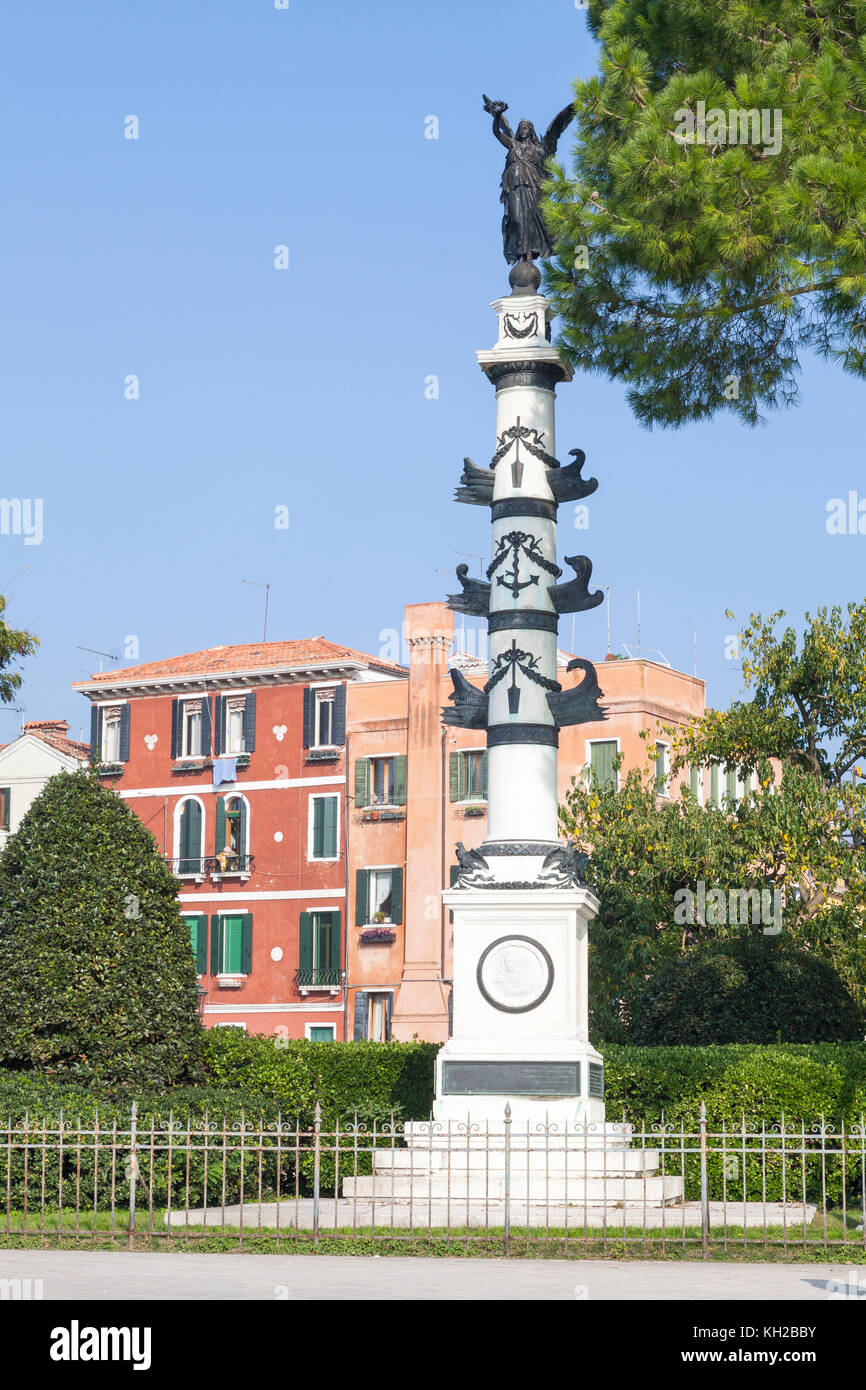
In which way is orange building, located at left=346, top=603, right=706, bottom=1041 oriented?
toward the camera

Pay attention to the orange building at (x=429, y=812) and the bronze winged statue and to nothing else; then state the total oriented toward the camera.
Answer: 2

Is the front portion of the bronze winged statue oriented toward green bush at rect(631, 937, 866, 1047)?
no

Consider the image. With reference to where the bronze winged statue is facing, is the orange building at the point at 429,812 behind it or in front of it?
behind

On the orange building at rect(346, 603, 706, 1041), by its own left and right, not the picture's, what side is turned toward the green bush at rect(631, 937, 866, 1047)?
front

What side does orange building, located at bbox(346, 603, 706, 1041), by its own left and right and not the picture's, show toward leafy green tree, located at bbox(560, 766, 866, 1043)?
front

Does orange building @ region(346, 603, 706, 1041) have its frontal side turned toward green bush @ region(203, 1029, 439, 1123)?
yes

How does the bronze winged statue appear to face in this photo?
toward the camera

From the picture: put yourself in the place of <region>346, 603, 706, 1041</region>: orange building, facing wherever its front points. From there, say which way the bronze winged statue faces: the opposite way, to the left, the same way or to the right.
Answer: the same way

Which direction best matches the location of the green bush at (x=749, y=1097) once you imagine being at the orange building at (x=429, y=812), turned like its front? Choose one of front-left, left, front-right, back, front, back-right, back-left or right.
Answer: front
